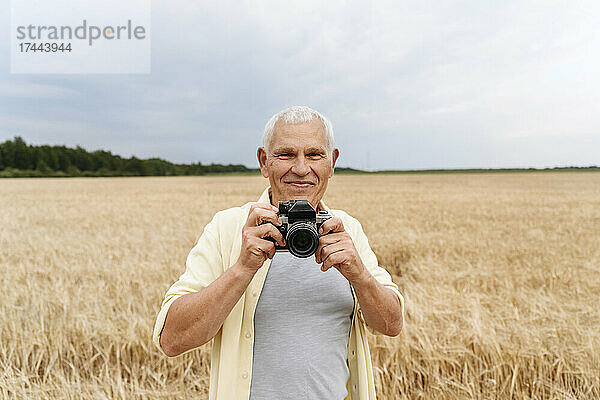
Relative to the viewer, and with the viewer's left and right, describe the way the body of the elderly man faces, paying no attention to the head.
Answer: facing the viewer
